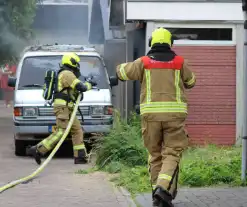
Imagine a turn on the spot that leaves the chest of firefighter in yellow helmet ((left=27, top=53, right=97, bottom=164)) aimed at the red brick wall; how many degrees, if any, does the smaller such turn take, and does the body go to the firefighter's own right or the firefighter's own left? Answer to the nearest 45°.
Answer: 0° — they already face it

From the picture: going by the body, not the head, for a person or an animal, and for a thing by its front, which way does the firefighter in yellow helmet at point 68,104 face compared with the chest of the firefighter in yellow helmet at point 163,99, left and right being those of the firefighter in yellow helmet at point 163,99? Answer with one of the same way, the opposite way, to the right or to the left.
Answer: to the right

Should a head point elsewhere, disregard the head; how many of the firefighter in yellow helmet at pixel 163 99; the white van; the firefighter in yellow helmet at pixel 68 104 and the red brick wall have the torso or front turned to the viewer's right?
1

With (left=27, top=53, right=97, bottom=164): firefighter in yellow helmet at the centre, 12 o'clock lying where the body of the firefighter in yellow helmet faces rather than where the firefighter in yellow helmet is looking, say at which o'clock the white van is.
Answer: The white van is roughly at 8 o'clock from the firefighter in yellow helmet.

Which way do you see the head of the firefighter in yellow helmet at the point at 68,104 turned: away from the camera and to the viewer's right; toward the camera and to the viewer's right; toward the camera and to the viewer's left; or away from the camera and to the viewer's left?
away from the camera and to the viewer's right

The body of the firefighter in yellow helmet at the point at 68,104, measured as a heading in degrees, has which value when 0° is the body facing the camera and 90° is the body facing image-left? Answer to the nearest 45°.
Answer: approximately 270°

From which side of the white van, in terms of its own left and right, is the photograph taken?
front

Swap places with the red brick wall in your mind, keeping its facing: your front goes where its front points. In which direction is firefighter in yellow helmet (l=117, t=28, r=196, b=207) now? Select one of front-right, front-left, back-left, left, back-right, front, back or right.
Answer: front

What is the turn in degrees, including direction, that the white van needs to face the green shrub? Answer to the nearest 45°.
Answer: approximately 45° to its left

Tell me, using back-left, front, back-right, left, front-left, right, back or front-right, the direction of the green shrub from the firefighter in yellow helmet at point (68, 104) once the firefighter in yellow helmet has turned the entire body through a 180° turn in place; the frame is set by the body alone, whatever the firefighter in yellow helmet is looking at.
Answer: back-left

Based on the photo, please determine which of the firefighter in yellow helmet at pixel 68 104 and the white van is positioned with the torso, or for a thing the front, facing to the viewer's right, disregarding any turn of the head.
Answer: the firefighter in yellow helmet

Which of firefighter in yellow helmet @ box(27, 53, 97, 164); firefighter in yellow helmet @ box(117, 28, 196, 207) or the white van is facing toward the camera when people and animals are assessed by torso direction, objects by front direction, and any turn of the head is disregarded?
the white van

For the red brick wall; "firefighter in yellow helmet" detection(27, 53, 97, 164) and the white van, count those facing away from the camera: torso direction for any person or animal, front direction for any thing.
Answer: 0

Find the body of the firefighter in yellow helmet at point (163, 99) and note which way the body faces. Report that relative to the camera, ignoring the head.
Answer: away from the camera

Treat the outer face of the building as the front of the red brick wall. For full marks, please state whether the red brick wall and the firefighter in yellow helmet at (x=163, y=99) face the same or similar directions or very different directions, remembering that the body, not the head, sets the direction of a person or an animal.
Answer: very different directions
